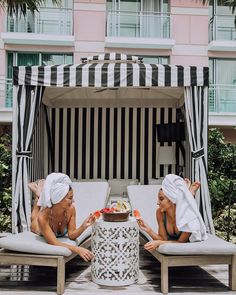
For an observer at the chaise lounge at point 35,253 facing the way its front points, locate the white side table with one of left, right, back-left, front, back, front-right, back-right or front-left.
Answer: back-left

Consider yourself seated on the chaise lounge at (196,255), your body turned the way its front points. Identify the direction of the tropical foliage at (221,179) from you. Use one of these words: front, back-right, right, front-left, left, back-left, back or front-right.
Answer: back-left

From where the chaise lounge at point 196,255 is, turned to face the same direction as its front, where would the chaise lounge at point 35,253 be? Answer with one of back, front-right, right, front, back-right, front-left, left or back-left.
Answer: back-right

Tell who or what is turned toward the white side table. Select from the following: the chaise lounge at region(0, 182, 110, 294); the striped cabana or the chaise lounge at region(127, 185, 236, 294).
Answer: the striped cabana

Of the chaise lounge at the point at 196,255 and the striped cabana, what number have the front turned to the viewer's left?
0

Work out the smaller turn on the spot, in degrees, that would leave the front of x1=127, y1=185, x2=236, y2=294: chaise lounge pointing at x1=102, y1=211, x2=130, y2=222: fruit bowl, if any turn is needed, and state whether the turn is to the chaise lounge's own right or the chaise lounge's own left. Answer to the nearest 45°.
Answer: approximately 135° to the chaise lounge's own right

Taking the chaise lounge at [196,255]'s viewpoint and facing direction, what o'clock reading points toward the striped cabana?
The striped cabana is roughly at 5 o'clock from the chaise lounge.

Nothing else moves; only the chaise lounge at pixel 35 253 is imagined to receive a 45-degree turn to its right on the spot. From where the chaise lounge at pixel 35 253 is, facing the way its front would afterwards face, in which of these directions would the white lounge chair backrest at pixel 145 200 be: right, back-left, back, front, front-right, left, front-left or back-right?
back-right

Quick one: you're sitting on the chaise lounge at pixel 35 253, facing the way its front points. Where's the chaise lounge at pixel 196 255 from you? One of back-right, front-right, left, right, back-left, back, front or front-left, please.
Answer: back-left

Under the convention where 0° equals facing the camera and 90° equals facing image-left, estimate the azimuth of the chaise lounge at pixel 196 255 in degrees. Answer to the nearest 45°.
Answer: approximately 315°

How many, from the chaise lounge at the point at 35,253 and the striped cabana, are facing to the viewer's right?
0
